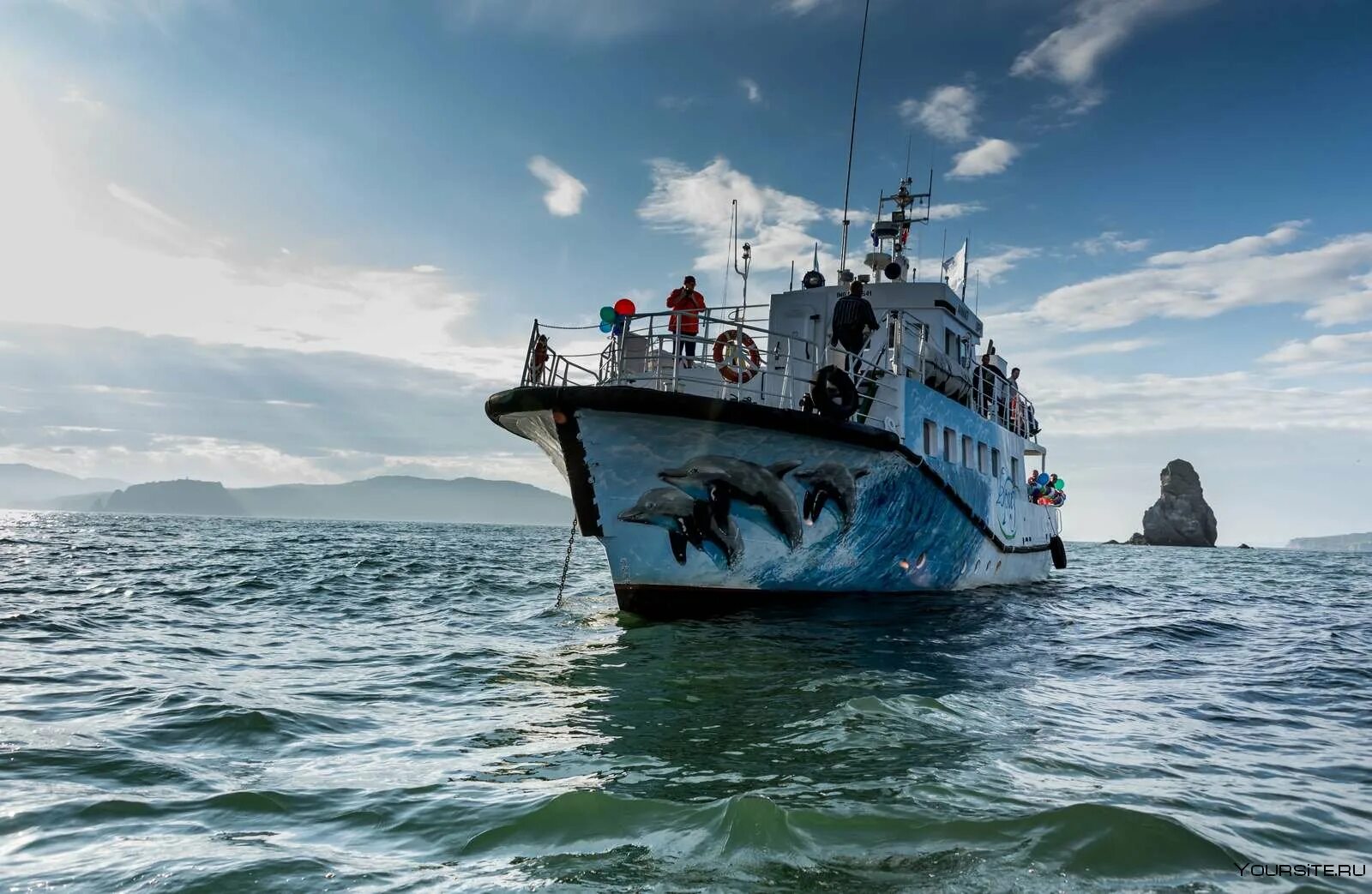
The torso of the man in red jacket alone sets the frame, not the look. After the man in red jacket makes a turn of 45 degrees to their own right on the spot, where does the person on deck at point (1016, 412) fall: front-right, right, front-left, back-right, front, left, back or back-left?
back

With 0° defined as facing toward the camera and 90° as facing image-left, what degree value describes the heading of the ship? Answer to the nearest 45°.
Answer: approximately 45°

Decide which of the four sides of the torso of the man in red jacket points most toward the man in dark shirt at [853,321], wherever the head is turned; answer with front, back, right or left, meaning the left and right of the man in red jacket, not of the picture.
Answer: left

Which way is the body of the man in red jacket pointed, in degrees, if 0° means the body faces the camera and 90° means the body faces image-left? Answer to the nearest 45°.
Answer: approximately 0°

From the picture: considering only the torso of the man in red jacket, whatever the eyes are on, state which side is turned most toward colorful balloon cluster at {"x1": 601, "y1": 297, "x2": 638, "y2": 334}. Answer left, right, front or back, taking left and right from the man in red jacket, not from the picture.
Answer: right

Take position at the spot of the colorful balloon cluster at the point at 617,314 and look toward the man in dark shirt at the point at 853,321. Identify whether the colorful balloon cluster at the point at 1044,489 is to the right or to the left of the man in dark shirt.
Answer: left

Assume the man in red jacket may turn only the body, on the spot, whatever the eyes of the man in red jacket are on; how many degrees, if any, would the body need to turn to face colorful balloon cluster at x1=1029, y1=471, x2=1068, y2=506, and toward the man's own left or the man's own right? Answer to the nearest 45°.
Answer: approximately 135° to the man's own left
